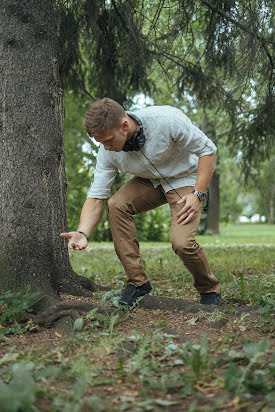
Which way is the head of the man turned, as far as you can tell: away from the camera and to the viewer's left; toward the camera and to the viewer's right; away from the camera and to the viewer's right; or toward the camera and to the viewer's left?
toward the camera and to the viewer's left

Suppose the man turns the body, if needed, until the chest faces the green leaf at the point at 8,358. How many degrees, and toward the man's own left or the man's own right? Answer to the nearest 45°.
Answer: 0° — they already face it

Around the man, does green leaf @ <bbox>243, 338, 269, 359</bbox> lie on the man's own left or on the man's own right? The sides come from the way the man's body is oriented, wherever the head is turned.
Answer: on the man's own left

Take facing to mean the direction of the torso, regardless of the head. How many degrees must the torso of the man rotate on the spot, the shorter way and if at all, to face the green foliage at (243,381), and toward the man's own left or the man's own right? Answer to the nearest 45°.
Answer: approximately 45° to the man's own left

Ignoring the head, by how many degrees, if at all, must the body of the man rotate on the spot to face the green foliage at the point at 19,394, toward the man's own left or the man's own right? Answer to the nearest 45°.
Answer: approximately 45° to the man's own left

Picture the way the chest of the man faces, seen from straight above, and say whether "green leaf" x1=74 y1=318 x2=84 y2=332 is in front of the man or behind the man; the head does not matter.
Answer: in front

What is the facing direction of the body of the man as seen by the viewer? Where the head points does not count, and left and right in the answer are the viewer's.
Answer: facing the viewer and to the left of the viewer
